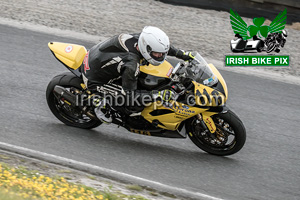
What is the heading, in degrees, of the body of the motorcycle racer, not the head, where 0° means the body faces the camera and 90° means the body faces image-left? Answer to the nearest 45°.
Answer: approximately 315°
